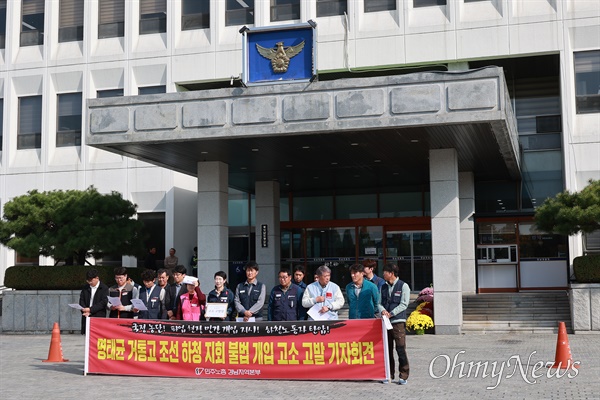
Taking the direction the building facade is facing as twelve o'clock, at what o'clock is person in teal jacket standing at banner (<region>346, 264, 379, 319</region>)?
The person in teal jacket standing at banner is roughly at 12 o'clock from the building facade.

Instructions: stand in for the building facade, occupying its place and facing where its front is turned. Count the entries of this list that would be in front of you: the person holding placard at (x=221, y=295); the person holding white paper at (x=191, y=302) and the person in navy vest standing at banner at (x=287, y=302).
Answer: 3

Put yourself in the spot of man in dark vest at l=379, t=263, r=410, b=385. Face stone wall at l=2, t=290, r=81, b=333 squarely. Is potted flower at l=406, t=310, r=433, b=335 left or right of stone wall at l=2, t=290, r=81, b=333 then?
right

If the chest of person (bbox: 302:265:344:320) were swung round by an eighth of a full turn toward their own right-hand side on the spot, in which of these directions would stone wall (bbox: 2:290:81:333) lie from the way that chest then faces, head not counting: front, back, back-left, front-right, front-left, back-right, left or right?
right

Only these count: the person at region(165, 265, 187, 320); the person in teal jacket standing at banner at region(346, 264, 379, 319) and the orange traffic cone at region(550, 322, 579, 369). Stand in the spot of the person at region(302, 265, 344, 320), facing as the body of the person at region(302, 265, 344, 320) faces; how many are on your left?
2

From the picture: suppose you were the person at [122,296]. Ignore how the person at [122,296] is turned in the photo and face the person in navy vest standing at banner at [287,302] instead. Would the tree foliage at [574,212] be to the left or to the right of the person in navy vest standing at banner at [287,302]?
left

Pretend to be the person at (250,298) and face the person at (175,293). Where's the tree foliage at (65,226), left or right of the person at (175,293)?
right

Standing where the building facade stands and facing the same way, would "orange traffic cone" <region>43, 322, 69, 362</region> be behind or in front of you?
in front

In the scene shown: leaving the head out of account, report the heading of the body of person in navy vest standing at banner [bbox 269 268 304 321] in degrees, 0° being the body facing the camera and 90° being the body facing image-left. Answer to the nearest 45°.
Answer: approximately 0°

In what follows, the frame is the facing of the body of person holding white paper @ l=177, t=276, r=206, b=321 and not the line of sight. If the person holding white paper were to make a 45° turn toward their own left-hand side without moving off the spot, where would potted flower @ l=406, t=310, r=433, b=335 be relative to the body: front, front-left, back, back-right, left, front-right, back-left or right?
left

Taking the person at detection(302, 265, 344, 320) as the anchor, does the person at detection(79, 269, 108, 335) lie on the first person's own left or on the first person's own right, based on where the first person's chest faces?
on the first person's own right

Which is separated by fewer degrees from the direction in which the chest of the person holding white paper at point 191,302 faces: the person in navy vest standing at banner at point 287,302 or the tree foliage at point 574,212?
the person in navy vest standing at banner

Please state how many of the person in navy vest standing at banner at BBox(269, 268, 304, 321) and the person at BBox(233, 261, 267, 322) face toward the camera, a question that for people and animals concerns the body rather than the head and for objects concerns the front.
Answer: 2
